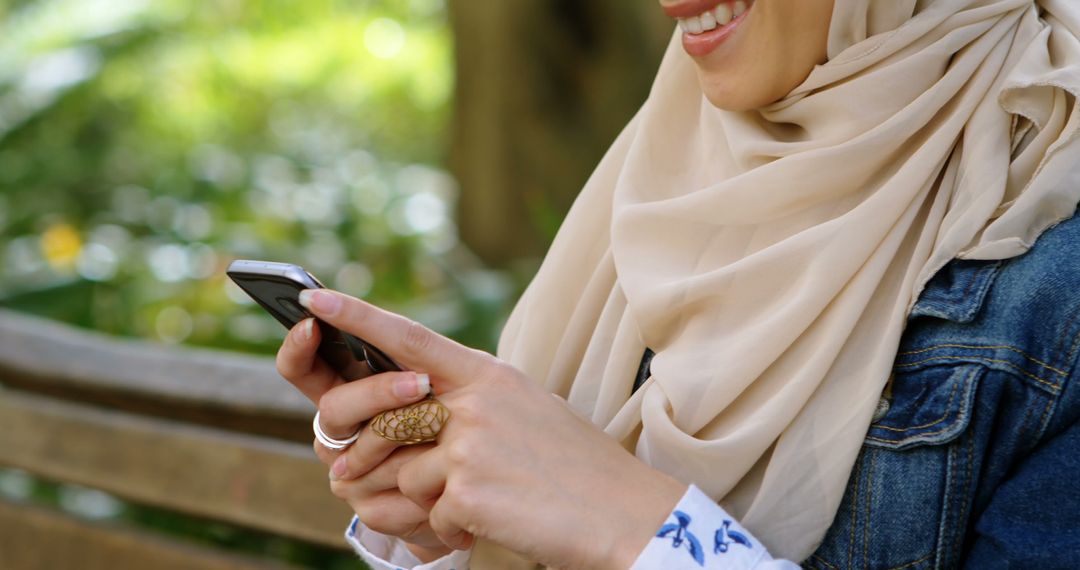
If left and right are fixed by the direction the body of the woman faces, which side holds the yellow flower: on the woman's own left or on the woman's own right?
on the woman's own right

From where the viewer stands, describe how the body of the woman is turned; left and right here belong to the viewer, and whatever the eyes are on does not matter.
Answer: facing the viewer and to the left of the viewer

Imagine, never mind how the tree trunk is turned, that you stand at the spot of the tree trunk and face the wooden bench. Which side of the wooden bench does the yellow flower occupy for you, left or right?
right

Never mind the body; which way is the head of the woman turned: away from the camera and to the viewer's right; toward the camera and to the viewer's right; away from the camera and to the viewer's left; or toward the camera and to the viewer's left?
toward the camera and to the viewer's left

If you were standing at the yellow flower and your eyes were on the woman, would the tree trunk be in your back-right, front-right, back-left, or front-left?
front-left

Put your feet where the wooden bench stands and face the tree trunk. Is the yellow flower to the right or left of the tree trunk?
left

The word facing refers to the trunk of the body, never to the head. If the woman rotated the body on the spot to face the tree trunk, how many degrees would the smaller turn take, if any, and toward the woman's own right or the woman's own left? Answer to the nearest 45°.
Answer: approximately 135° to the woman's own right
